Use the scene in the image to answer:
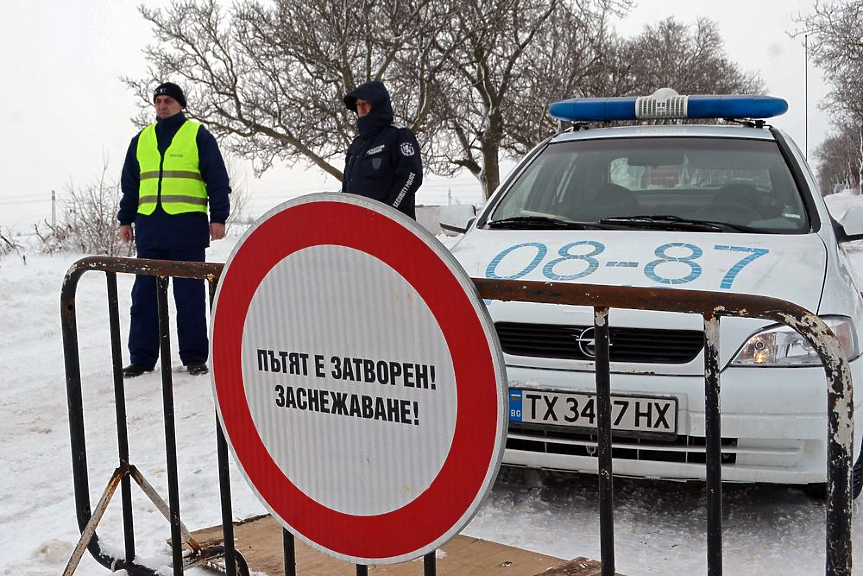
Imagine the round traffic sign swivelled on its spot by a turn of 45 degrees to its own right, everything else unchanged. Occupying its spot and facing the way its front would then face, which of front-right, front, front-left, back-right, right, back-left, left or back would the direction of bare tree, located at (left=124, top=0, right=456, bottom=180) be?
right

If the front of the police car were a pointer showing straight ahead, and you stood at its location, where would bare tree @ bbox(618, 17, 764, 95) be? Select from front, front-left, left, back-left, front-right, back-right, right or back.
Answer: back

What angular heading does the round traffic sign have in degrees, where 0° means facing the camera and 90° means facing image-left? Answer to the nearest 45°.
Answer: approximately 45°

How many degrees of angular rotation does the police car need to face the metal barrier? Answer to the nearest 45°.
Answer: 0° — it already faces it

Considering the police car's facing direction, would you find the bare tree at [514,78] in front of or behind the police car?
behind

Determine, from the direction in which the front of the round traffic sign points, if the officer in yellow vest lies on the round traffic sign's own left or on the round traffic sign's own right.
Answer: on the round traffic sign's own right

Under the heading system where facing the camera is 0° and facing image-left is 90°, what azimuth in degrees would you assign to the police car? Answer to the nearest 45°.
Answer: approximately 0°

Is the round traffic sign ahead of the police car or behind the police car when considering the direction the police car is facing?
ahead

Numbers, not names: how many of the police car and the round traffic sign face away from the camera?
0

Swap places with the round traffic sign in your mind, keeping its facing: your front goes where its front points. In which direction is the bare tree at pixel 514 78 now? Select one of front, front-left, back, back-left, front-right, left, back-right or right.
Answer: back-right

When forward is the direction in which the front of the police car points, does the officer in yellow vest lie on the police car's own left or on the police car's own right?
on the police car's own right
